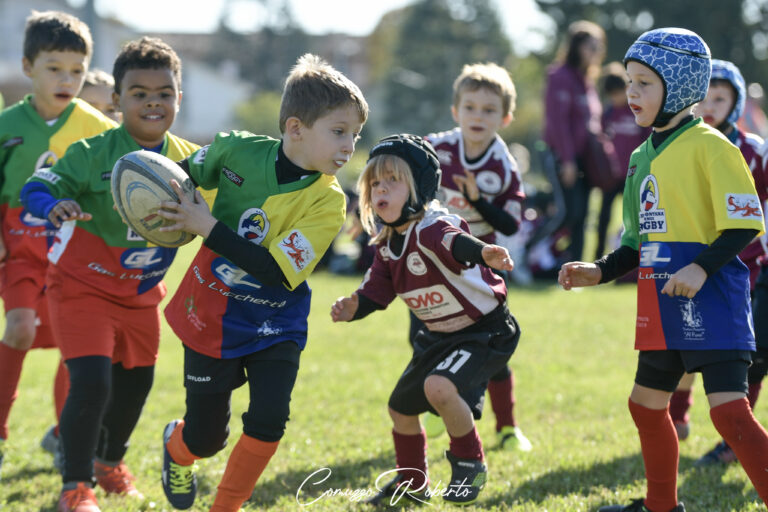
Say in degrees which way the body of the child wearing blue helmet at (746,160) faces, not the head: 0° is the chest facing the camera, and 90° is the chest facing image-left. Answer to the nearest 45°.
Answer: approximately 45°

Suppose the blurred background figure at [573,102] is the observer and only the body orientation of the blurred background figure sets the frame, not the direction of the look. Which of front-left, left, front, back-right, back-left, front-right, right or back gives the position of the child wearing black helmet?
front-right

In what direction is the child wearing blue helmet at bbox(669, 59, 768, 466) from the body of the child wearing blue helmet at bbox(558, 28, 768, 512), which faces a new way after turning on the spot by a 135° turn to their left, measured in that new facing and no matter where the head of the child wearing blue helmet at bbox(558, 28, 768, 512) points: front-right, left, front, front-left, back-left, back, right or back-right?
left

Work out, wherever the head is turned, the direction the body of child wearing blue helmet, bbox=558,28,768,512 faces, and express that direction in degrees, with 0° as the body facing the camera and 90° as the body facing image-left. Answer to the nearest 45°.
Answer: approximately 45°

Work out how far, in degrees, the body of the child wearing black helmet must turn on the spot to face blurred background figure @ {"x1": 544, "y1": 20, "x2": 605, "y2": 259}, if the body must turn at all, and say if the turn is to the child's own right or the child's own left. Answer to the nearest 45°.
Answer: approximately 135° to the child's own right

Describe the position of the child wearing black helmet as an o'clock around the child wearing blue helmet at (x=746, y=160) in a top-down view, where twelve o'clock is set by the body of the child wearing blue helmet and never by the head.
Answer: The child wearing black helmet is roughly at 12 o'clock from the child wearing blue helmet.

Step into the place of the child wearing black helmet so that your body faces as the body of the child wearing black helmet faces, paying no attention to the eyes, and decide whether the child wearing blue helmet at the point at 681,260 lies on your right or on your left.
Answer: on your left

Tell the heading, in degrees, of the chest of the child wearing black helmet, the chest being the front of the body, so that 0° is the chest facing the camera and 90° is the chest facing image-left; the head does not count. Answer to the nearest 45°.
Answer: approximately 45°

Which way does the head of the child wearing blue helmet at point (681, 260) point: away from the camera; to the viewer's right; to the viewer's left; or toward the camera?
to the viewer's left

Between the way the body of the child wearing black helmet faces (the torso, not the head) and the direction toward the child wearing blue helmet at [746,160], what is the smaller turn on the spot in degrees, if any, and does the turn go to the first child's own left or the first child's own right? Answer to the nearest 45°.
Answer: approximately 180°
